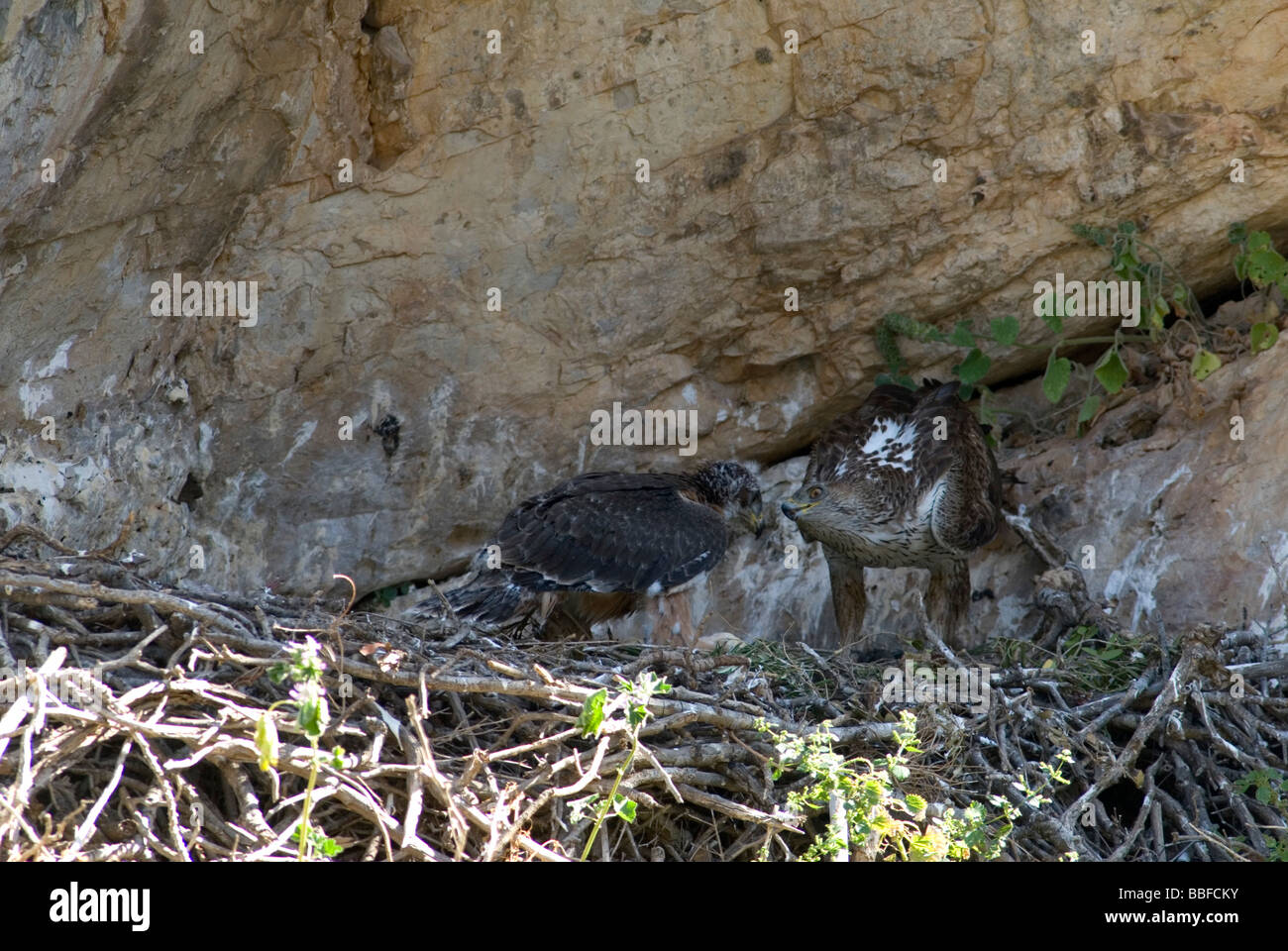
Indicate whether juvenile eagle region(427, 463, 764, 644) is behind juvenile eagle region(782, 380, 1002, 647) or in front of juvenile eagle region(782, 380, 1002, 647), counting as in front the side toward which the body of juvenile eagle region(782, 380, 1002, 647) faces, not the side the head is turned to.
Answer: in front

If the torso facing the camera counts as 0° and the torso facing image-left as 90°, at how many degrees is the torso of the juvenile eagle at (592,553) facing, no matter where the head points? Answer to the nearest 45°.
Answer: approximately 270°

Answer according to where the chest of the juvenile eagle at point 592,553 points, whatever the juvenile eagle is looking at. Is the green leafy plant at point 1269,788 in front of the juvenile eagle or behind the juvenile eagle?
in front

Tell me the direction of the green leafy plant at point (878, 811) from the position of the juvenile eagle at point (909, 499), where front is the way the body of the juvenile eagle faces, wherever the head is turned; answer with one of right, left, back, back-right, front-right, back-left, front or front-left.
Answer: front-left

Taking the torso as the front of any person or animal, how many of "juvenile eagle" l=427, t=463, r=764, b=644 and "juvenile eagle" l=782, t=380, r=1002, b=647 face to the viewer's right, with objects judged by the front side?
1

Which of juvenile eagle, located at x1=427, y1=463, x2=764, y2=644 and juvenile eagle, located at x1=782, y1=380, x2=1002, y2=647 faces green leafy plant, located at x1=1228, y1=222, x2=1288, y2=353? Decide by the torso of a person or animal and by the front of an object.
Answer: juvenile eagle, located at x1=427, y1=463, x2=764, y2=644

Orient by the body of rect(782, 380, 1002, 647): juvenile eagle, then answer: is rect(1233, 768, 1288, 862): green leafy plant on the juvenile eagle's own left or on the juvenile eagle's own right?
on the juvenile eagle's own left

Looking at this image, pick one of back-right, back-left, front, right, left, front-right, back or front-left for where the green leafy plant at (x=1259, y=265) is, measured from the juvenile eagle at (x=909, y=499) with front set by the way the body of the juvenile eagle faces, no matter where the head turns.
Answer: back-left

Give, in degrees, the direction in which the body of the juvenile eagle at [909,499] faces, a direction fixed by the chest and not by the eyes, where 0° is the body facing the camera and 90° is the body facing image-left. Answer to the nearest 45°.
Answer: approximately 45°

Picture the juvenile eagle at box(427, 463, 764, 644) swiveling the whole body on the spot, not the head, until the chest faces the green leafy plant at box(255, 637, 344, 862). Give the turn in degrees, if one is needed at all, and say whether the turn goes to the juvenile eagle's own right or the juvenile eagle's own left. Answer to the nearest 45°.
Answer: approximately 90° to the juvenile eagle's own right
